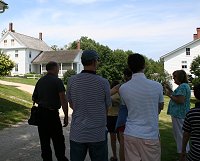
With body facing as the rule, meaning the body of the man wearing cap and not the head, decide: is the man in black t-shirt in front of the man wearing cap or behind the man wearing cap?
in front

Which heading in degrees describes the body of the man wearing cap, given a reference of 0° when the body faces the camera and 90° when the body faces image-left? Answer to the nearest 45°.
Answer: approximately 180°

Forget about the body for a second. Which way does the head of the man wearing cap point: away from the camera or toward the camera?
away from the camera

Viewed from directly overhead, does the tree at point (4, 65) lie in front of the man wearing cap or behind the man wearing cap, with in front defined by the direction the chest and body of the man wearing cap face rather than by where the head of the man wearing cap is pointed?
in front
